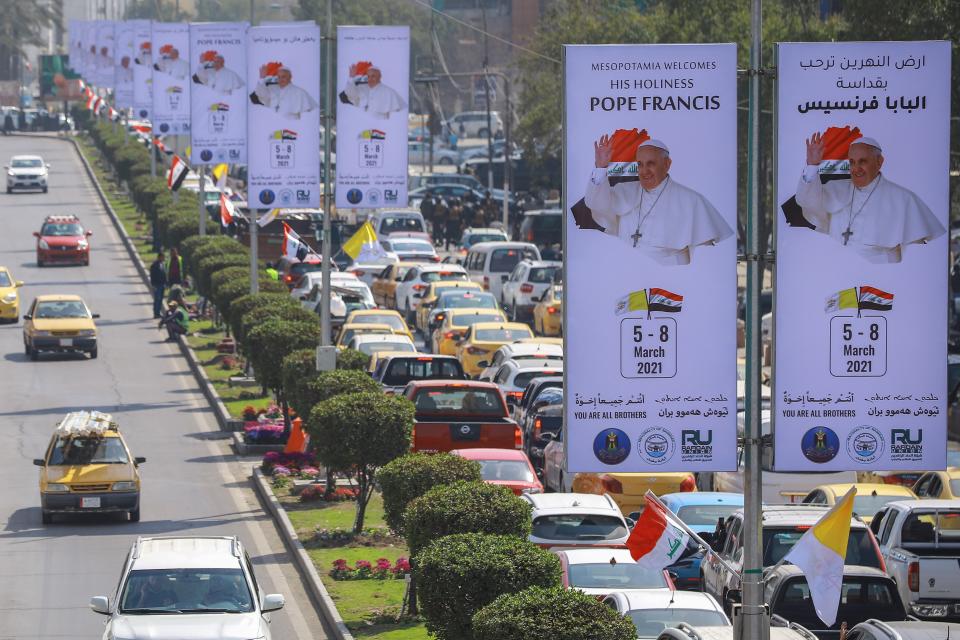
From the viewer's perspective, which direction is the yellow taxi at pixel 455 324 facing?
away from the camera

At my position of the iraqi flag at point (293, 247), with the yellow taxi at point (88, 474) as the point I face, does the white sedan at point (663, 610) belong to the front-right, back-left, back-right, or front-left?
front-left

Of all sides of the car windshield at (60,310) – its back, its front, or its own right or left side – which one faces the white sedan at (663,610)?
front

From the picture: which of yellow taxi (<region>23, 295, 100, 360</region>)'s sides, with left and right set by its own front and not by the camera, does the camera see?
front

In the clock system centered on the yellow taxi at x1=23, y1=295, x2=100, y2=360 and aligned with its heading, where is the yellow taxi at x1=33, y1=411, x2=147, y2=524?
the yellow taxi at x1=33, y1=411, x2=147, y2=524 is roughly at 12 o'clock from the yellow taxi at x1=23, y1=295, x2=100, y2=360.

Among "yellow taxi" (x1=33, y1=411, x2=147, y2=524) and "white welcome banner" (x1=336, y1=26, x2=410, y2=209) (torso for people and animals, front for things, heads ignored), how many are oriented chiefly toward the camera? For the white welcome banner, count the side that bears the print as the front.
2

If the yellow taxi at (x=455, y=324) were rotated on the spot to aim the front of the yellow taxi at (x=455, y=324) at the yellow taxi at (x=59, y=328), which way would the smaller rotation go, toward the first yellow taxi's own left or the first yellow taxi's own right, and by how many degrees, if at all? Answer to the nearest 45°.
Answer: approximately 90° to the first yellow taxi's own left

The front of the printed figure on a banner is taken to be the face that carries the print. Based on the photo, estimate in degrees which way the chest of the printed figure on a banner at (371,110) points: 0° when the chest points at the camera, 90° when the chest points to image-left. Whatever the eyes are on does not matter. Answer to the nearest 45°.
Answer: approximately 0°

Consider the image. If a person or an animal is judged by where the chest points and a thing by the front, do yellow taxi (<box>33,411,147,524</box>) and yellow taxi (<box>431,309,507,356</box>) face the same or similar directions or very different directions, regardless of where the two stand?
very different directions
